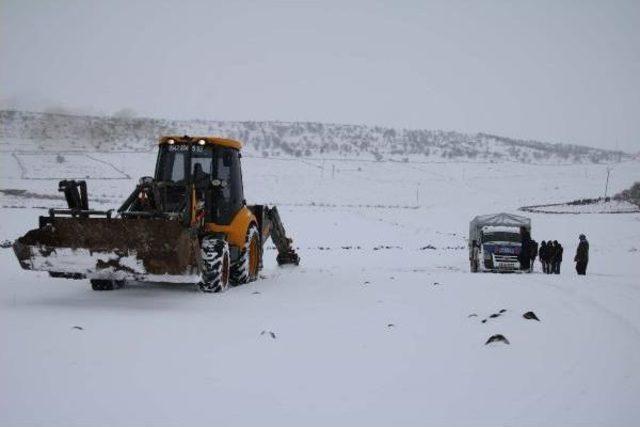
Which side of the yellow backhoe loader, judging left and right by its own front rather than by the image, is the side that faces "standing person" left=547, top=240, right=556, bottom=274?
back

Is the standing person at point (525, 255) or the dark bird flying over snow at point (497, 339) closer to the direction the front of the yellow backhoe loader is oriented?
the dark bird flying over snow

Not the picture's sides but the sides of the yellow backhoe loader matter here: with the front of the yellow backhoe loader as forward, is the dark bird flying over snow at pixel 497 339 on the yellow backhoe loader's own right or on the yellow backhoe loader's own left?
on the yellow backhoe loader's own left

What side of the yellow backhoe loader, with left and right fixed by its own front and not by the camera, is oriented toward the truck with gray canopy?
back

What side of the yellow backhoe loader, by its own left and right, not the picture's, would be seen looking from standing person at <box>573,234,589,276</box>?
back

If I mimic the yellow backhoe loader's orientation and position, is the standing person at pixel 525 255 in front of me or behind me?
behind

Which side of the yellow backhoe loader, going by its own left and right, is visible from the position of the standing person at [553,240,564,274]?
back

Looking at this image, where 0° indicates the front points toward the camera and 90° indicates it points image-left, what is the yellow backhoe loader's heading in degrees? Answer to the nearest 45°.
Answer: approximately 45°

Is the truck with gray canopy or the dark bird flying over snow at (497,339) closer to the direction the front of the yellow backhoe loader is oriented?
the dark bird flying over snow

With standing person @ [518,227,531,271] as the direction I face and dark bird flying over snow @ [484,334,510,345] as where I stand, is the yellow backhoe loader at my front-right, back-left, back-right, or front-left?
front-left
